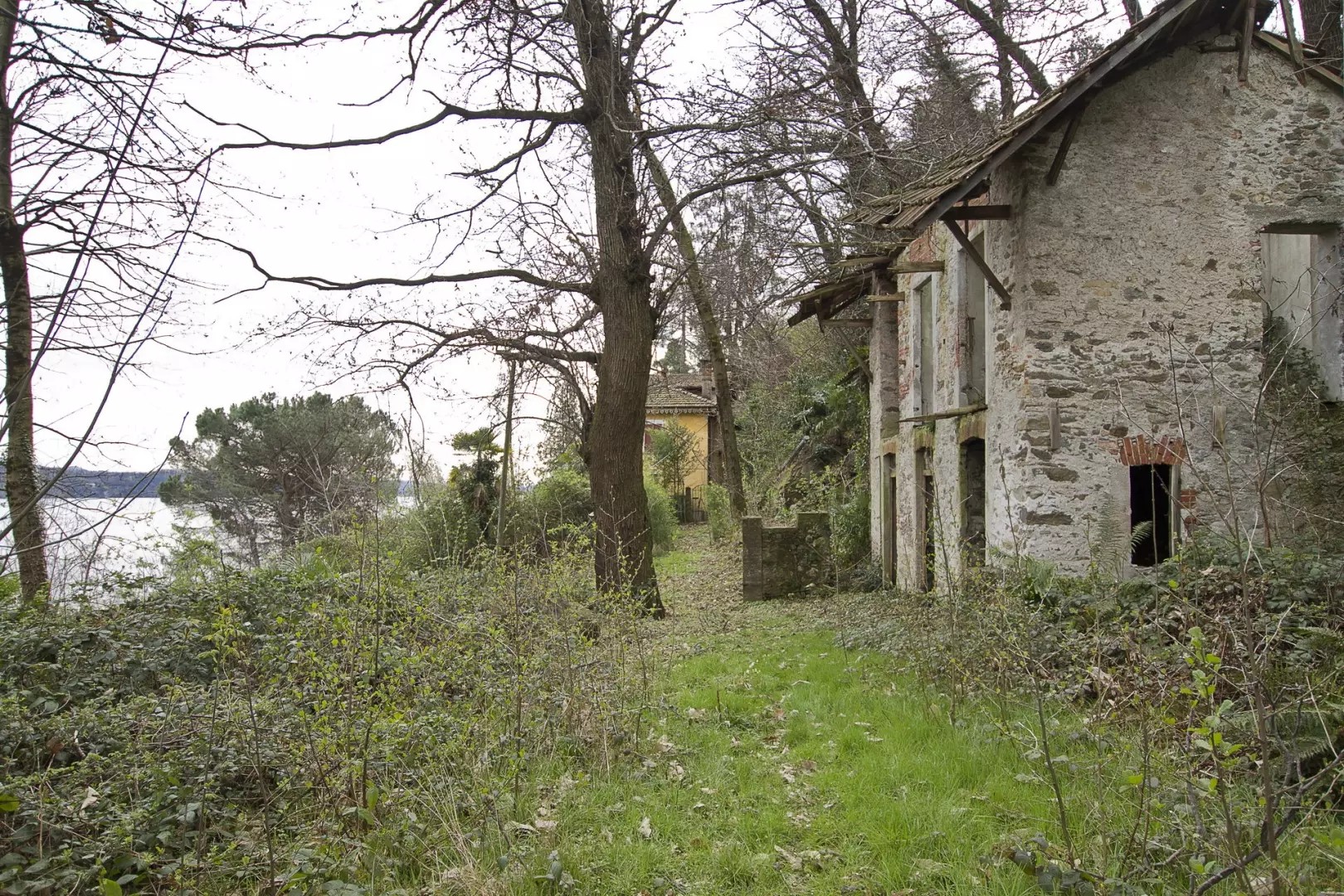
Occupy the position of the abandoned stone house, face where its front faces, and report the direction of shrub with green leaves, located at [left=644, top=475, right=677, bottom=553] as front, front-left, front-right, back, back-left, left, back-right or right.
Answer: front-right

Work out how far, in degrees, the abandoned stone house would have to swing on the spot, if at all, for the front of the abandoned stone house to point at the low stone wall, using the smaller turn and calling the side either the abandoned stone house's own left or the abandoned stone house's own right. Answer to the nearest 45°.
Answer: approximately 45° to the abandoned stone house's own right

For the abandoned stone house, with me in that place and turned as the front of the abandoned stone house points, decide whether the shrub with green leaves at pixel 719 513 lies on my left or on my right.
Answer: on my right

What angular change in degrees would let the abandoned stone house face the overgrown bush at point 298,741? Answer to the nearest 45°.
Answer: approximately 45° to its left

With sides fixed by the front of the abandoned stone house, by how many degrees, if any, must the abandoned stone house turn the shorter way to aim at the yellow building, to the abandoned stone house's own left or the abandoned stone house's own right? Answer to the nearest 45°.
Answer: approximately 45° to the abandoned stone house's own right

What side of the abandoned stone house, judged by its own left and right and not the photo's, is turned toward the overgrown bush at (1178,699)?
left

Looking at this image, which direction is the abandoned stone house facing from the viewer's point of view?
to the viewer's left
